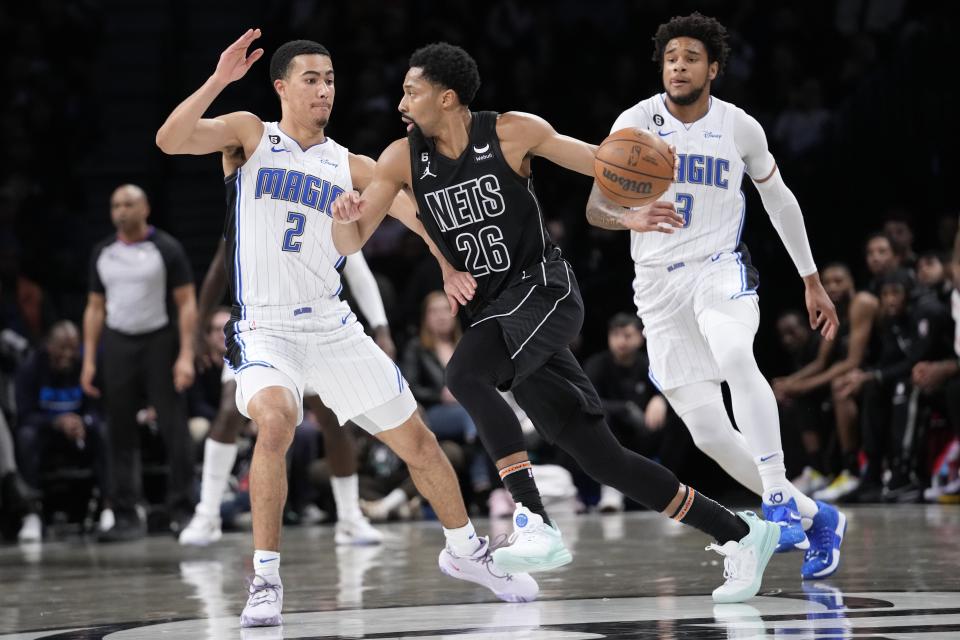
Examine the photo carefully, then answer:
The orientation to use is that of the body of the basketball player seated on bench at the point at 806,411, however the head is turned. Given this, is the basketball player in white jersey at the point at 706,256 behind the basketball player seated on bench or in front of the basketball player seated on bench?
in front

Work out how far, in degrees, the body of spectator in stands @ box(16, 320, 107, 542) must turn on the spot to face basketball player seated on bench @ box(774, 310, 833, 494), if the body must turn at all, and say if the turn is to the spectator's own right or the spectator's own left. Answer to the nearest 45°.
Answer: approximately 90° to the spectator's own left

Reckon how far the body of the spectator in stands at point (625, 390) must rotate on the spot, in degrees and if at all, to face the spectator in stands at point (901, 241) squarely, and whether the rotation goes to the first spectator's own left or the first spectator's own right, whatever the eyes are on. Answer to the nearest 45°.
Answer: approximately 90° to the first spectator's own left

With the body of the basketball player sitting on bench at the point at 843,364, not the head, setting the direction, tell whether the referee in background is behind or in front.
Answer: in front

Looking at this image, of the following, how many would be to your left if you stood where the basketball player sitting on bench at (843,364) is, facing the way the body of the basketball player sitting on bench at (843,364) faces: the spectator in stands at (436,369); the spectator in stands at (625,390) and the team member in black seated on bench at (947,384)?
1

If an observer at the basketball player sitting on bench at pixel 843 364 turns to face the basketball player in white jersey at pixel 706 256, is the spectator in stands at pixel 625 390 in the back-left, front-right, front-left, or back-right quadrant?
front-right

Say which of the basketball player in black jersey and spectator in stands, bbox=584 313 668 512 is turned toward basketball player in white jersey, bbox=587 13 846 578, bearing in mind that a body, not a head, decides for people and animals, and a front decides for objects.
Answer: the spectator in stands

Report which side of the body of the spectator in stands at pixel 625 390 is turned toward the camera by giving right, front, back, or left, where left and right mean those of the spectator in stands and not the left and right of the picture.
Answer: front

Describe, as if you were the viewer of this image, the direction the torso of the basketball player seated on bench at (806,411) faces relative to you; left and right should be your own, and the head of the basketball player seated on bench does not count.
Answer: facing the viewer and to the left of the viewer

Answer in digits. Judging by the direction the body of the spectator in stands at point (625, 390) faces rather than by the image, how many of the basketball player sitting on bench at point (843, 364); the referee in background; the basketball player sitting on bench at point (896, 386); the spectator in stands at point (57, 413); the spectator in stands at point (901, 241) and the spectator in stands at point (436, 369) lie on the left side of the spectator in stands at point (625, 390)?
3

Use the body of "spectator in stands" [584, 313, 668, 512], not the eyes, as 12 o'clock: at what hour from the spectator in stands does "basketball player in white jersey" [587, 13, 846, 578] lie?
The basketball player in white jersey is roughly at 12 o'clock from the spectator in stands.

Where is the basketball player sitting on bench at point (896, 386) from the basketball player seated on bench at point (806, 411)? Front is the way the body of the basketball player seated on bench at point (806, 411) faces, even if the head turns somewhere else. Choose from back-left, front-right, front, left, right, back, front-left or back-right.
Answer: left

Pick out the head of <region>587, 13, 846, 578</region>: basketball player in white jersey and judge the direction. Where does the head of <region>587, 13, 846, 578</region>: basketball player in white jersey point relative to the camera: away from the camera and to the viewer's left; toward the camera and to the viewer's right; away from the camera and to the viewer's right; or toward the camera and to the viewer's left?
toward the camera and to the viewer's left
